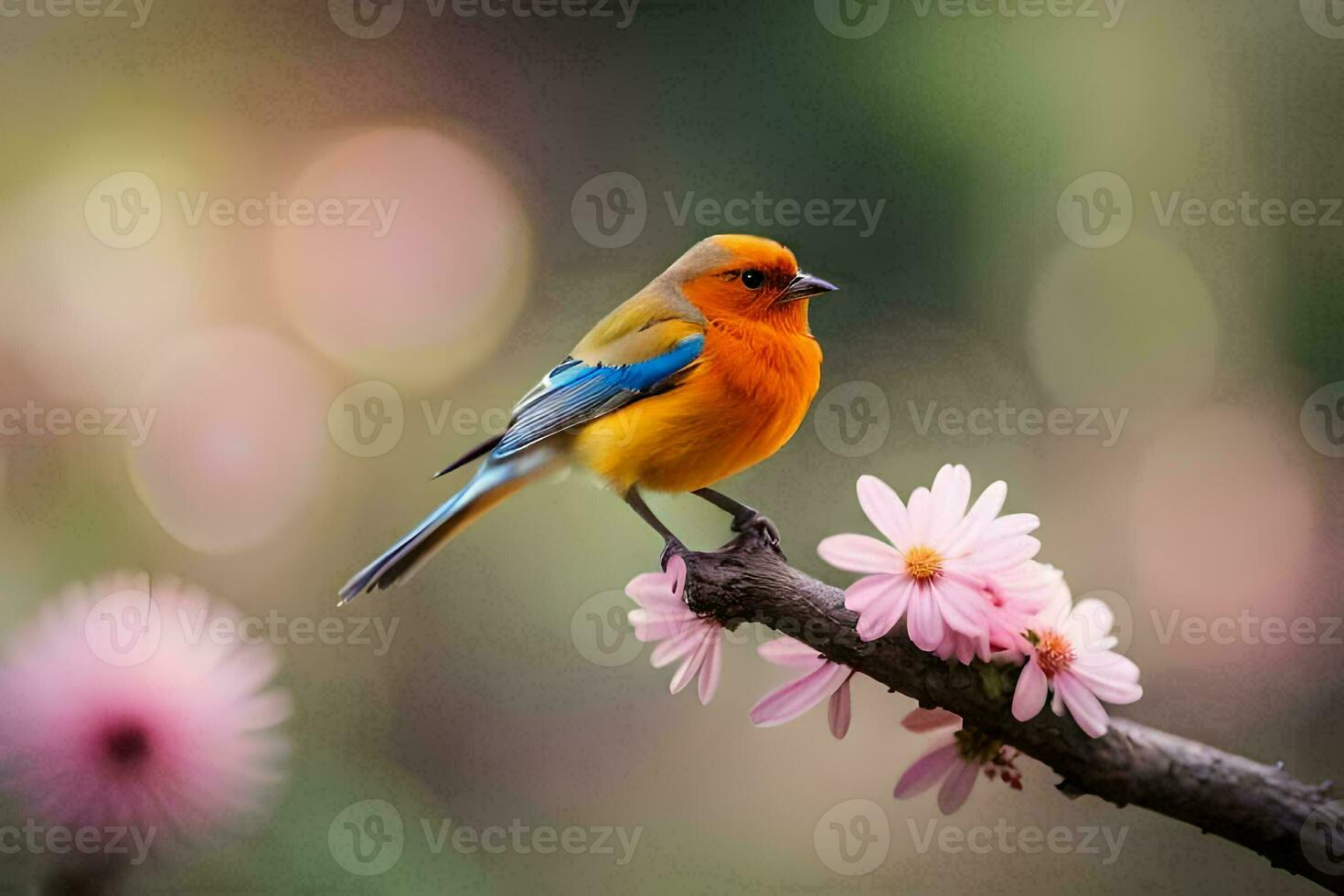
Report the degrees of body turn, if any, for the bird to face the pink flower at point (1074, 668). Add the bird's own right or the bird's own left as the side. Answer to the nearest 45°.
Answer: approximately 45° to the bird's own right

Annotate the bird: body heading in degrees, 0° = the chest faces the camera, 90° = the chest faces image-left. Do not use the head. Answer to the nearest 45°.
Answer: approximately 270°
